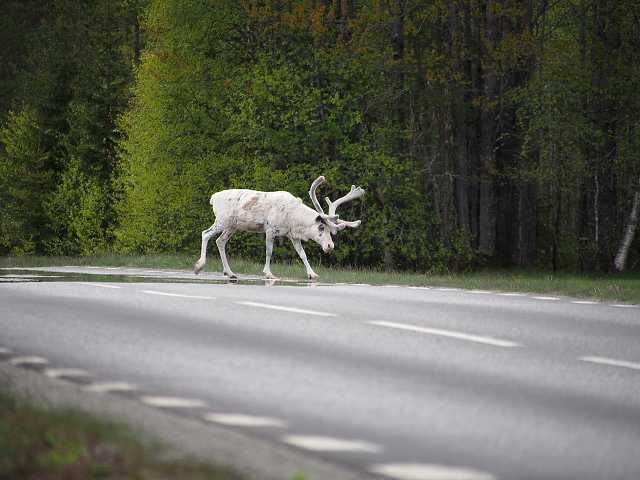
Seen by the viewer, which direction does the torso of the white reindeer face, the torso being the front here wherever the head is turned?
to the viewer's right

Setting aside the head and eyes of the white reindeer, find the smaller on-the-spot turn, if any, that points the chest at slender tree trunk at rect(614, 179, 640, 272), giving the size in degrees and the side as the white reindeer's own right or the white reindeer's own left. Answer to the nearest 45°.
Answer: approximately 45° to the white reindeer's own left

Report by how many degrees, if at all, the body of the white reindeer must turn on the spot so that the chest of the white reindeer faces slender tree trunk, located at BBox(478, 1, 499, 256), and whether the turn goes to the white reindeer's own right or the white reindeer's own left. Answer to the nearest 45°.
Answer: approximately 45° to the white reindeer's own left
